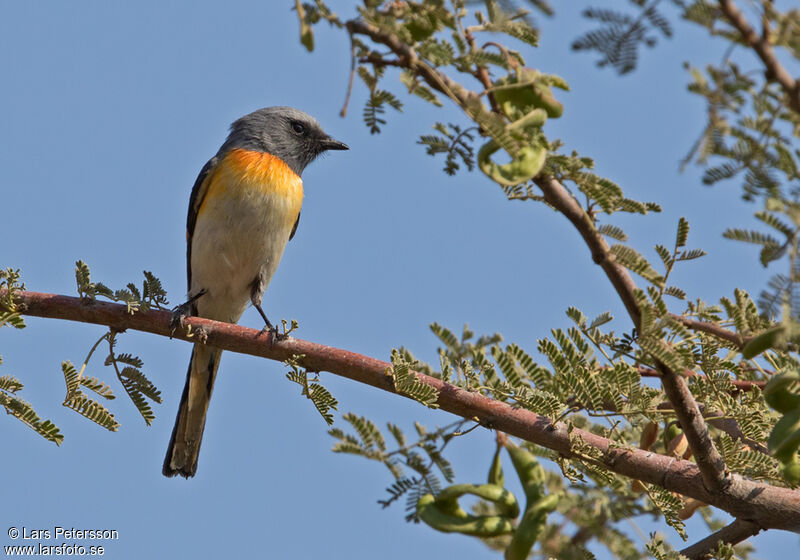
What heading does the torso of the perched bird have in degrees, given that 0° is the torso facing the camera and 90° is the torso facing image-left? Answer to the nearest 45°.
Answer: approximately 315°

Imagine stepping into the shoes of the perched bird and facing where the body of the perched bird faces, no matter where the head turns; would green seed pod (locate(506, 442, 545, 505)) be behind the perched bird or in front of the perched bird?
in front

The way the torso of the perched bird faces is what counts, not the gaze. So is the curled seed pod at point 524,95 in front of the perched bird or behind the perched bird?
in front
